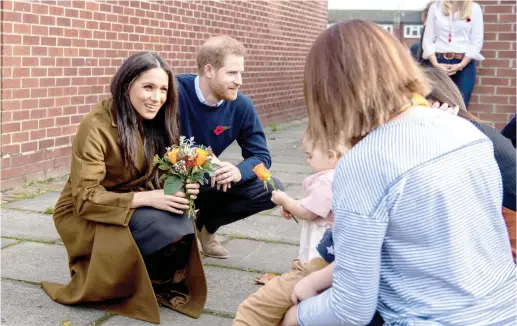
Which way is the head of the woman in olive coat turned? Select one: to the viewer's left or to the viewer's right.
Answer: to the viewer's right

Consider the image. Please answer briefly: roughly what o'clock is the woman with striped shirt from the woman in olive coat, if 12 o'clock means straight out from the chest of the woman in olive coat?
The woman with striped shirt is roughly at 1 o'clock from the woman in olive coat.

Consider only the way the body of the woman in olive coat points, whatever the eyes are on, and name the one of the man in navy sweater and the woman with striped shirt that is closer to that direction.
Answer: the woman with striped shirt

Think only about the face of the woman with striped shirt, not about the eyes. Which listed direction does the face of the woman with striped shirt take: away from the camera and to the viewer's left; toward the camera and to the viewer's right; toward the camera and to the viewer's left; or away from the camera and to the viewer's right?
away from the camera and to the viewer's left

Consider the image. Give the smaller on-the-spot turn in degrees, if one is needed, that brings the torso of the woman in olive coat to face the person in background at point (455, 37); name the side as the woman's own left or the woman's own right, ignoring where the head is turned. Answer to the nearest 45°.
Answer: approximately 90° to the woman's own left

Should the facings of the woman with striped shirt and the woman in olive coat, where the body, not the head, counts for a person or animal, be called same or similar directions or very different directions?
very different directions

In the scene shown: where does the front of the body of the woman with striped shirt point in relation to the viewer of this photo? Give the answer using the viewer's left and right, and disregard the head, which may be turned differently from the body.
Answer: facing away from the viewer and to the left of the viewer
